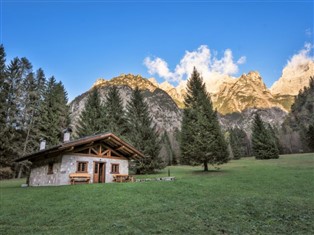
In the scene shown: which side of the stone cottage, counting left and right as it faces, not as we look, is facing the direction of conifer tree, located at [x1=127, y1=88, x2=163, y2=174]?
left

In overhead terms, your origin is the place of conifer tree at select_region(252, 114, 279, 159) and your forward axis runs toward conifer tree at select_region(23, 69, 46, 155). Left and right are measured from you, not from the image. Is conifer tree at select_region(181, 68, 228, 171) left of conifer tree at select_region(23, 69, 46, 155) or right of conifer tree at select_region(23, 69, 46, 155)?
left

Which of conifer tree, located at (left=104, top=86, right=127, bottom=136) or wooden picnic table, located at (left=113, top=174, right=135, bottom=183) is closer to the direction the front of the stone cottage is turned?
the wooden picnic table

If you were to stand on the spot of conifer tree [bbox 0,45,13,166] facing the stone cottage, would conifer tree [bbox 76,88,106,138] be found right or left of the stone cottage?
left

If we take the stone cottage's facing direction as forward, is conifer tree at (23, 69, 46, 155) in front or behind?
behind

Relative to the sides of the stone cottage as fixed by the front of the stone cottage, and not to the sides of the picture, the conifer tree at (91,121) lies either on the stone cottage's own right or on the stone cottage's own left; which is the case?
on the stone cottage's own left

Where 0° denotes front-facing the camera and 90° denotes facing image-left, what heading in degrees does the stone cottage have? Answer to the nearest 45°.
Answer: approximately 315°
